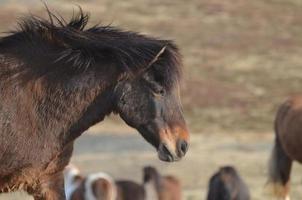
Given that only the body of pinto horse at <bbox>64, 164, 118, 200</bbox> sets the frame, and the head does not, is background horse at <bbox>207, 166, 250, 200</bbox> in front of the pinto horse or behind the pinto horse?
behind

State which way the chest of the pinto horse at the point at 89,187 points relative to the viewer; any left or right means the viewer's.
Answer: facing away from the viewer and to the left of the viewer

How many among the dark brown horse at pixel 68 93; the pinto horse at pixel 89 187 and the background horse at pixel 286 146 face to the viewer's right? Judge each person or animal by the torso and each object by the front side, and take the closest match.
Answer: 2

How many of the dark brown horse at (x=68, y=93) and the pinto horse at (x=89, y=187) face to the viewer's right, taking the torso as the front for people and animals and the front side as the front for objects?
1

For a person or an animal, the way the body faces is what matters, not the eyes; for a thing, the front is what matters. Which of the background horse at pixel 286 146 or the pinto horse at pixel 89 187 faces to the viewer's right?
the background horse

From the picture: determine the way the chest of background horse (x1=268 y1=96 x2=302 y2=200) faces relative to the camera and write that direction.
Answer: to the viewer's right

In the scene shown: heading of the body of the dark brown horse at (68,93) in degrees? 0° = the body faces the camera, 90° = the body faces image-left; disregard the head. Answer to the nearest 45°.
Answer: approximately 270°
